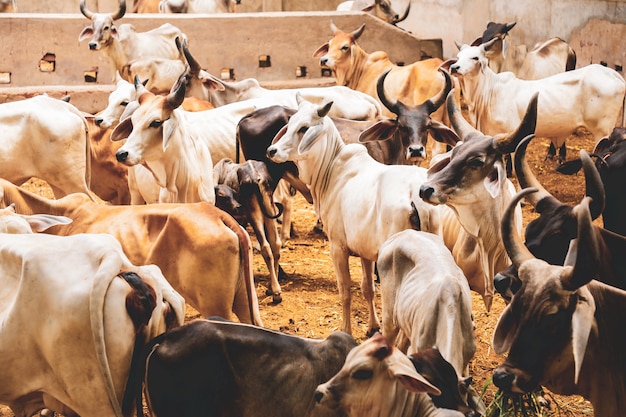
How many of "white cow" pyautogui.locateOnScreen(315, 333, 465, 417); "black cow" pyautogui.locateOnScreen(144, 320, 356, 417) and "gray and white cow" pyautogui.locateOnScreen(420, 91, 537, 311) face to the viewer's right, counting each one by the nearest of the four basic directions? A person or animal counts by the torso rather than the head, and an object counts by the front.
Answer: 1

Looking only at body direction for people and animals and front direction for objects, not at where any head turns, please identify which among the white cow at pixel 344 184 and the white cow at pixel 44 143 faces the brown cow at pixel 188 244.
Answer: the white cow at pixel 344 184

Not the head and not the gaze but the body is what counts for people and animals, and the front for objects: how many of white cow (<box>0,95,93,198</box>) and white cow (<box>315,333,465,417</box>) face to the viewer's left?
2

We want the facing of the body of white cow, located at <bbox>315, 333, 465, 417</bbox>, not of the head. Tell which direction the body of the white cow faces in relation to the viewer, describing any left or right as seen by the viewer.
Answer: facing to the left of the viewer

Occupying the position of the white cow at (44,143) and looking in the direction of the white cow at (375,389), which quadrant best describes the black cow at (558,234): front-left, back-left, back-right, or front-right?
front-left

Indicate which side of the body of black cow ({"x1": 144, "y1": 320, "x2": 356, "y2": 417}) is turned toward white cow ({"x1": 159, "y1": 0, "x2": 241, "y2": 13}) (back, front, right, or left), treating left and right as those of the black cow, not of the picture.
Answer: left

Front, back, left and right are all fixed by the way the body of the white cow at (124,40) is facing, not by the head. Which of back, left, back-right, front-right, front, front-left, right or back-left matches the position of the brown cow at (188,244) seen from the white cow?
front-left

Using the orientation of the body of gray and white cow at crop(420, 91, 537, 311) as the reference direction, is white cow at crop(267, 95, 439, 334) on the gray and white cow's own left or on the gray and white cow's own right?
on the gray and white cow's own right

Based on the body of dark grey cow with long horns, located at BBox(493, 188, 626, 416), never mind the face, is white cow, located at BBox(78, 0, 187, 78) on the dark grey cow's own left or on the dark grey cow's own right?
on the dark grey cow's own right

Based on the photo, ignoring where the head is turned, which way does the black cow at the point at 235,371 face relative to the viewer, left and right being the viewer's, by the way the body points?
facing to the right of the viewer

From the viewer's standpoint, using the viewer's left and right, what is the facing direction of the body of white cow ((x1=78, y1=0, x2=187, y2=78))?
facing the viewer and to the left of the viewer

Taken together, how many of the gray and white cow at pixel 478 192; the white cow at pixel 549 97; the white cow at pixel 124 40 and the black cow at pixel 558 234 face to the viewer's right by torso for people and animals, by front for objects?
0

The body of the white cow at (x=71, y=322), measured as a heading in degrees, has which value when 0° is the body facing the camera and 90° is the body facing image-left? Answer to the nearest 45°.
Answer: approximately 135°

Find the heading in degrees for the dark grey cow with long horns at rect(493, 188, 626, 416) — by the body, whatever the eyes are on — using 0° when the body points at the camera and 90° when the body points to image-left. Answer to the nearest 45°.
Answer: approximately 45°

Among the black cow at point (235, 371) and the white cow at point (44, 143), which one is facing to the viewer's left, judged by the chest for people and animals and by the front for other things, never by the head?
the white cow
